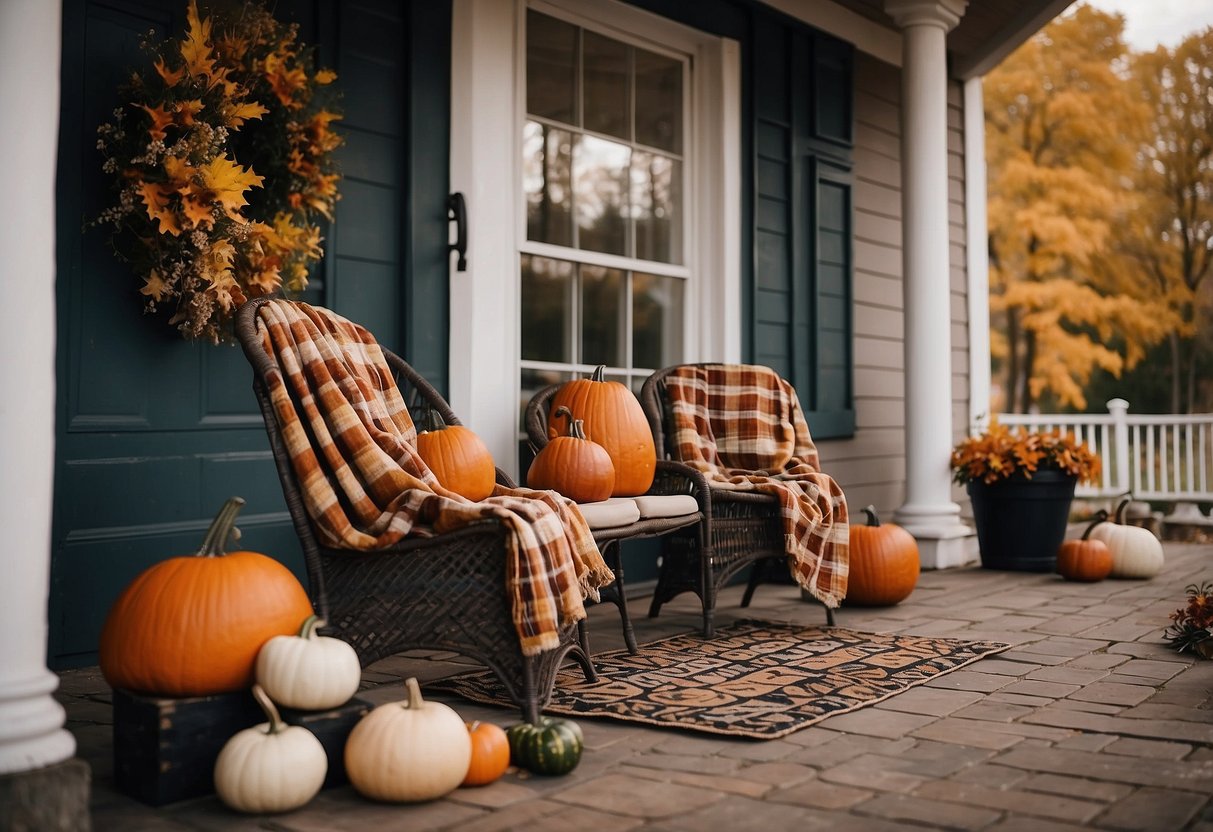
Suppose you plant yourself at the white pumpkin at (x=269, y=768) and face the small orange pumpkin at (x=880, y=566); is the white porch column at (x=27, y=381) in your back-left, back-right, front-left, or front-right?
back-left

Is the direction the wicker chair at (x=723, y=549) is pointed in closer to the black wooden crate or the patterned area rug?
the patterned area rug

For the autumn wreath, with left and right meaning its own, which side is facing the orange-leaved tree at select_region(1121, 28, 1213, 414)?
left

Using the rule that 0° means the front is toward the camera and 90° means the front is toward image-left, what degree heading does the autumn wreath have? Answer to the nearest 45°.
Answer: approximately 315°

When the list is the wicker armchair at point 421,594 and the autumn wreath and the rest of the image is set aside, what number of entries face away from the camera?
0

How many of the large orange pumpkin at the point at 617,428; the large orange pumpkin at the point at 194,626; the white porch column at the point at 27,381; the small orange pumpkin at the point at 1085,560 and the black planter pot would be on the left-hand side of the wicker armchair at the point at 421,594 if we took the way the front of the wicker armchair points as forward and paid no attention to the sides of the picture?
3

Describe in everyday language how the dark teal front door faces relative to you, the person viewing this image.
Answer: facing the viewer and to the right of the viewer

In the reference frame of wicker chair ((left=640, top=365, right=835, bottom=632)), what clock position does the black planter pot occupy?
The black planter pot is roughly at 9 o'clock from the wicker chair.

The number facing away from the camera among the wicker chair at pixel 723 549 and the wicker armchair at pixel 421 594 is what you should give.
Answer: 0

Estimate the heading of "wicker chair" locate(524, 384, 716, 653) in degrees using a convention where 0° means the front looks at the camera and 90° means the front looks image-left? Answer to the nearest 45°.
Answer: approximately 315°

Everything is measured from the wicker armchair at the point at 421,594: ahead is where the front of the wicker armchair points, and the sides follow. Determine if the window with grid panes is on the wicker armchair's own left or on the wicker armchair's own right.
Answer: on the wicker armchair's own left

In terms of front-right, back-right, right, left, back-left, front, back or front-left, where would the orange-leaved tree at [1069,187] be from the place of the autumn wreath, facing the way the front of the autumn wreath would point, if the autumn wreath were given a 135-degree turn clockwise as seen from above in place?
back-right
